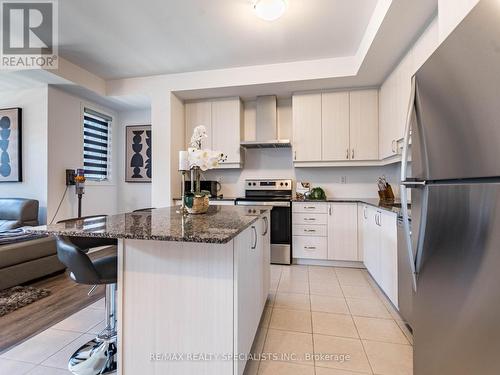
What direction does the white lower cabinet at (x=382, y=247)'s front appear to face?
to the viewer's left

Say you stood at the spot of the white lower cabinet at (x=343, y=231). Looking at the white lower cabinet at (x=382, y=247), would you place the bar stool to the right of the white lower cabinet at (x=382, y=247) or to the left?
right

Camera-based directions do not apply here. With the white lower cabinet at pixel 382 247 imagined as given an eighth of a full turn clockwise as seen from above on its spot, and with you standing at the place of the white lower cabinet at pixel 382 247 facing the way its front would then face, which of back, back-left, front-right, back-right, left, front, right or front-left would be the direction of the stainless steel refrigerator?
back-left

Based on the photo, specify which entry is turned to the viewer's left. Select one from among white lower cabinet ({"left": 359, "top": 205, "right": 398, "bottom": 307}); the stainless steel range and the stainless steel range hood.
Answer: the white lower cabinet

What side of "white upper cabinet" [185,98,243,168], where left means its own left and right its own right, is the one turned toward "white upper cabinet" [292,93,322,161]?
left

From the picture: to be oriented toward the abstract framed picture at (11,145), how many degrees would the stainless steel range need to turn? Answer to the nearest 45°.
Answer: approximately 90° to its right
